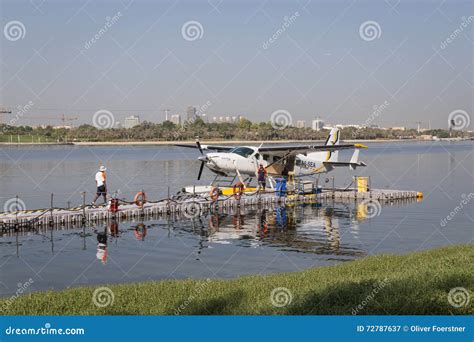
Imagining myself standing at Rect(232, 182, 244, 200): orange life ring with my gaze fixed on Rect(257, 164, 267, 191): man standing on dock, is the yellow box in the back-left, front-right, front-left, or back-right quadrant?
front-right

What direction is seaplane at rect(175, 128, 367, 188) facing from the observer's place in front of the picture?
facing the viewer and to the left of the viewer

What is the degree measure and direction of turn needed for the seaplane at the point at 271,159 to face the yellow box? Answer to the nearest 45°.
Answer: approximately 135° to its left

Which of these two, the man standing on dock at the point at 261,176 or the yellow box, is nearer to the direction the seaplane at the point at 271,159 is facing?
the man standing on dock

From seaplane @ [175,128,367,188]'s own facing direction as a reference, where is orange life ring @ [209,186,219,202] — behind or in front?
in front
